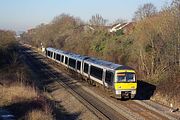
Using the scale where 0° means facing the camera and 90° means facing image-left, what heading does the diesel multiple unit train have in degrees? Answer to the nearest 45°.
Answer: approximately 315°
